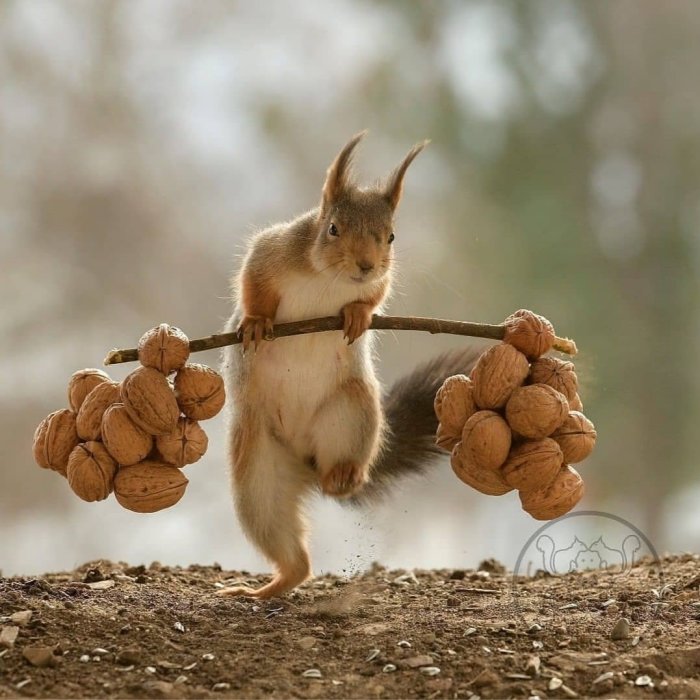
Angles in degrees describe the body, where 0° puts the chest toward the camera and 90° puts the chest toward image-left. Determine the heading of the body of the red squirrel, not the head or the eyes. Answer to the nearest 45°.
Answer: approximately 0°
